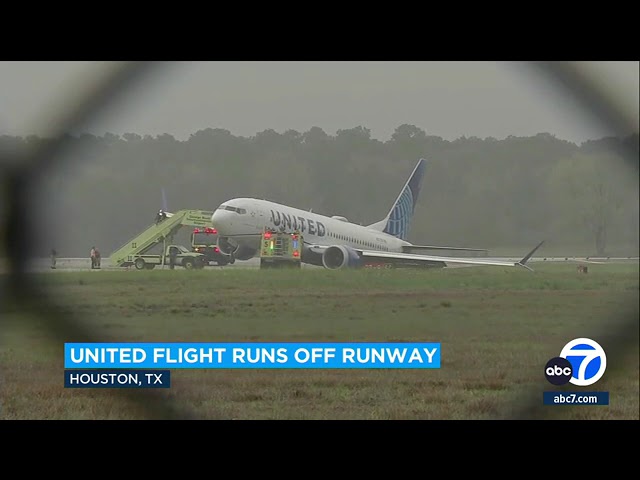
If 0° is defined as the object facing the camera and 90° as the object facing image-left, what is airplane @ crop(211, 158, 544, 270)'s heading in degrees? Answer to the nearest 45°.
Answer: approximately 45°

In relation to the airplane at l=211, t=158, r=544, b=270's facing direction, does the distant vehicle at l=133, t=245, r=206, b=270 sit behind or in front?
in front

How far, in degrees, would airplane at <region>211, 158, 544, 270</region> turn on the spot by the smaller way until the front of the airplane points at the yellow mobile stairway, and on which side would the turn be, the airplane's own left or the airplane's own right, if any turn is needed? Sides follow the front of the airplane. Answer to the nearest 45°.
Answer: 0° — it already faces it
